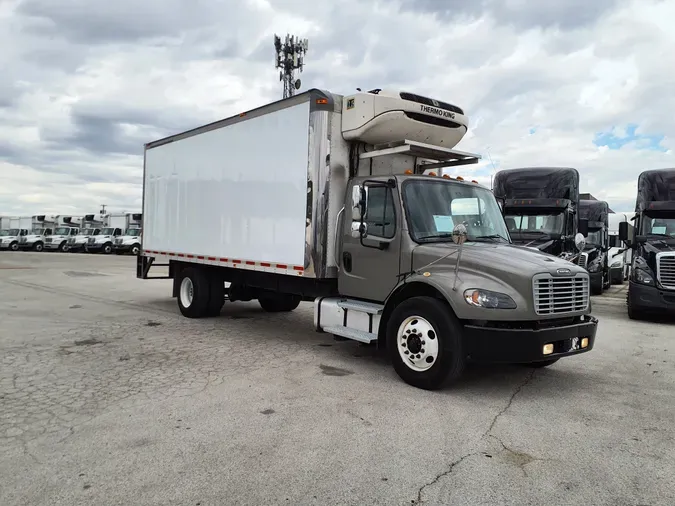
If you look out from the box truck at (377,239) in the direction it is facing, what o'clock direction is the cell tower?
The cell tower is roughly at 7 o'clock from the box truck.

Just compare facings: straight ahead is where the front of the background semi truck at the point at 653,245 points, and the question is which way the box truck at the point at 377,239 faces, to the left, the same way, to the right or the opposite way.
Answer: to the left

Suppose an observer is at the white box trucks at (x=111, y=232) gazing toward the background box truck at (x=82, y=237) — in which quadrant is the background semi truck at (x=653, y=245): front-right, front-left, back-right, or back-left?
back-left

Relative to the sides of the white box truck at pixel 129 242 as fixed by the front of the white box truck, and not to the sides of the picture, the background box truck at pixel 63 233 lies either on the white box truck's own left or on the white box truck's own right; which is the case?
on the white box truck's own right

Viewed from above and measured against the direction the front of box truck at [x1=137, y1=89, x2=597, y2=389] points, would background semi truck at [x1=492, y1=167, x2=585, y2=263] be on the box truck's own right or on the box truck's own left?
on the box truck's own left

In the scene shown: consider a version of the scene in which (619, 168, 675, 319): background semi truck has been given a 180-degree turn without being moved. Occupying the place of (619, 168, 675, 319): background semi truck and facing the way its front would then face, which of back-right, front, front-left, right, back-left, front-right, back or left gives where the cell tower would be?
front-left

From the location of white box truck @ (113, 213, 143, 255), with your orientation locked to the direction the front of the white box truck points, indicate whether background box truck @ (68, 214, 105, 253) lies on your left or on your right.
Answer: on your right

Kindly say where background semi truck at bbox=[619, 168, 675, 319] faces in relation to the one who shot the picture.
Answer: facing the viewer

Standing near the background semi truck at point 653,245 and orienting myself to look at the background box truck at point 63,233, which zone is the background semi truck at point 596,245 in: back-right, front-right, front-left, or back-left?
front-right

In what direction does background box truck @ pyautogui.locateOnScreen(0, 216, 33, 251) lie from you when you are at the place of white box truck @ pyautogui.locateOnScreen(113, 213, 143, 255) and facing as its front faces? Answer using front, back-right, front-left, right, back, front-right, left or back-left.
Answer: right

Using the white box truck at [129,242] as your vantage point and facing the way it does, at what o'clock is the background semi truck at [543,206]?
The background semi truck is roughly at 10 o'clock from the white box truck.

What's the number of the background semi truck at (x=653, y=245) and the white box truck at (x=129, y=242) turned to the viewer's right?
0

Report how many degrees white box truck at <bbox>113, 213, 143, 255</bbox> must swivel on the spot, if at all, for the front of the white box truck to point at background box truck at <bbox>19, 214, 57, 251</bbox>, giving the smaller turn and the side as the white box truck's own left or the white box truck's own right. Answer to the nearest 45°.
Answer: approximately 90° to the white box truck's own right

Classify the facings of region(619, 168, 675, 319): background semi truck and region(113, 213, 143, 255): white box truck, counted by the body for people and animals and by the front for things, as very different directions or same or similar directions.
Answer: same or similar directions

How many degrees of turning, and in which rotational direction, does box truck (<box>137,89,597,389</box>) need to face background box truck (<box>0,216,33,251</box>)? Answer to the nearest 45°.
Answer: approximately 180°
